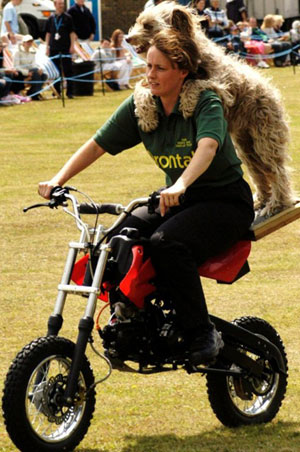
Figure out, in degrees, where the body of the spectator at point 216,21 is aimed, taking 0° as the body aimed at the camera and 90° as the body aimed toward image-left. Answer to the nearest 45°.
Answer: approximately 0°

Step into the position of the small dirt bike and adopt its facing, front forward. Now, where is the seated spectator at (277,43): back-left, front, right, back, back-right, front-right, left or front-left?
back-right

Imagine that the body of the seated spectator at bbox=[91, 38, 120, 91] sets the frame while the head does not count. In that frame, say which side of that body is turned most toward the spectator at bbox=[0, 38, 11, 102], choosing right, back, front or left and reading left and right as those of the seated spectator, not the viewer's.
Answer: right

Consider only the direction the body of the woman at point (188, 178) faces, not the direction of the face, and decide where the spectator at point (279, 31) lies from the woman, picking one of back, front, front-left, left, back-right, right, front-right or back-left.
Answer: back-right

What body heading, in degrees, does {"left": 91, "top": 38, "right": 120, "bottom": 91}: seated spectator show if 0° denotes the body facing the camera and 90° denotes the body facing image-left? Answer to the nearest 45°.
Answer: approximately 315°

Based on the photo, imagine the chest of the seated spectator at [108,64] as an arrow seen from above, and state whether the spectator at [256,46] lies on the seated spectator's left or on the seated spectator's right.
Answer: on the seated spectator's left

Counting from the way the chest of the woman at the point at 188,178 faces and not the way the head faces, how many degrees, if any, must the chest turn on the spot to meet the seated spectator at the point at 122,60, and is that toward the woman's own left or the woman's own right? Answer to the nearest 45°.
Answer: approximately 135° to the woman's own right

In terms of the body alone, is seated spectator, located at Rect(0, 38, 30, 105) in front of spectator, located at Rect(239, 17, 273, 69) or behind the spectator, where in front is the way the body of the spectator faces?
in front

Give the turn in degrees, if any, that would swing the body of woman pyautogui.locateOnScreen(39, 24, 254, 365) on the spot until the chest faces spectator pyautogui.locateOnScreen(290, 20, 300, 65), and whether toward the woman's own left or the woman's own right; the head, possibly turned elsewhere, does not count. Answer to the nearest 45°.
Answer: approximately 135° to the woman's own right
